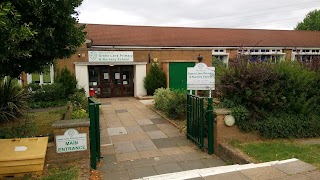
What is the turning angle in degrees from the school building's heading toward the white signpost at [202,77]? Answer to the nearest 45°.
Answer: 0° — it already faces it

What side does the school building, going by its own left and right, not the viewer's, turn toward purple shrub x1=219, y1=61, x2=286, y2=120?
front

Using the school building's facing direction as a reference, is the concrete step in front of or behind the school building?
in front

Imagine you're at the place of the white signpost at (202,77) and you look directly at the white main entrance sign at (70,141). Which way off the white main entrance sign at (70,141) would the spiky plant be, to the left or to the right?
right

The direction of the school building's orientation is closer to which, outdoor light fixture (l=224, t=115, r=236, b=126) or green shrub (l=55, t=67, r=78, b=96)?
the outdoor light fixture

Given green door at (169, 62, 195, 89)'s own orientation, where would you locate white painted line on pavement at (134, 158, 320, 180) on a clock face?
The white painted line on pavement is roughly at 12 o'clock from the green door.

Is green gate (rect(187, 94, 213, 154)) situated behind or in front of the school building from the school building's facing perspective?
in front

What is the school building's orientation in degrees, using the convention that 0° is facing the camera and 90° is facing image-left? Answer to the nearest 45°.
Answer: approximately 0°

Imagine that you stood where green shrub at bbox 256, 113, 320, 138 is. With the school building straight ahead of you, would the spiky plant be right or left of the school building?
left

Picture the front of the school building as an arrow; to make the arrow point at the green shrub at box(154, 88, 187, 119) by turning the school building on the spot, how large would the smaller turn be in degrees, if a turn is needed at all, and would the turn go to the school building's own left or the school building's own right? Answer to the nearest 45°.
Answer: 0° — it already faces it
